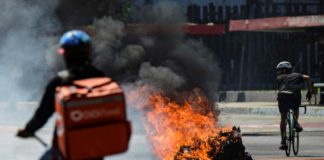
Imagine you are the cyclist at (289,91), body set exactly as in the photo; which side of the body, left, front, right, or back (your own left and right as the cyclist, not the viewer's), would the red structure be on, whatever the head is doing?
front

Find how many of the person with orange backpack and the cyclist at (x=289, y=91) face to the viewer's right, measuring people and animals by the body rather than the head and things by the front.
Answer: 0

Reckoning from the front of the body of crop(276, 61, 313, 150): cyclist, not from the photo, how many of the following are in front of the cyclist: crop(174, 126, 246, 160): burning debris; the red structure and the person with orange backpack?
1

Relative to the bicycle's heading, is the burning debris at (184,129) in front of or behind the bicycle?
behind

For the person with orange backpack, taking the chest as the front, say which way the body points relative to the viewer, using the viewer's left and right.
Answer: facing away from the viewer and to the left of the viewer

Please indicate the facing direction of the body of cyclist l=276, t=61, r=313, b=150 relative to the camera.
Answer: away from the camera

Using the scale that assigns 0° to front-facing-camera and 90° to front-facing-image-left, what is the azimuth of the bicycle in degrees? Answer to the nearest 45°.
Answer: approximately 180°

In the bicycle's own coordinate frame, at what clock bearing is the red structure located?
The red structure is roughly at 12 o'clock from the bicycle.
